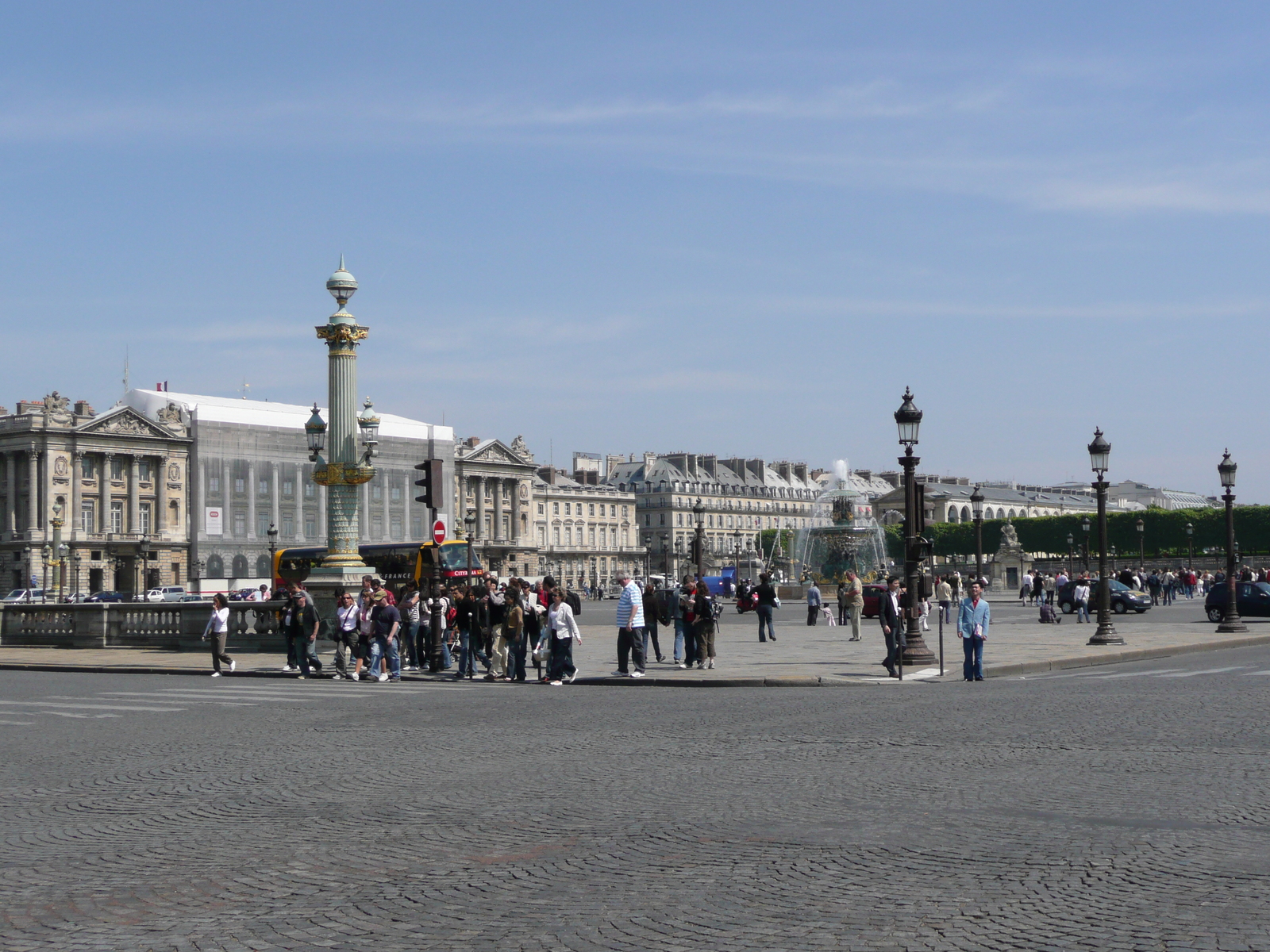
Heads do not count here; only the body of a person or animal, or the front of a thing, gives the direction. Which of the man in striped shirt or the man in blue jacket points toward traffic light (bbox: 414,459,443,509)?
the man in striped shirt

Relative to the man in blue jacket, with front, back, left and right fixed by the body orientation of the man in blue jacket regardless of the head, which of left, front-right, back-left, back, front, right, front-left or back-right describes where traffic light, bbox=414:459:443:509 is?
right

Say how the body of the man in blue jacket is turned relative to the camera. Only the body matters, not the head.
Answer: toward the camera

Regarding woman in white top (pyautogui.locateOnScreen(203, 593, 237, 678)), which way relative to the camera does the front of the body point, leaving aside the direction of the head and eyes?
to the viewer's left

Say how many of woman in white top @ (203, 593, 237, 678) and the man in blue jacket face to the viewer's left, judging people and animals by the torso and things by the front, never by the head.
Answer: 1

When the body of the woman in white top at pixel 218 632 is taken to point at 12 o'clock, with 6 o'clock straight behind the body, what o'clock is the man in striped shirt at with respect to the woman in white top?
The man in striped shirt is roughly at 7 o'clock from the woman in white top.

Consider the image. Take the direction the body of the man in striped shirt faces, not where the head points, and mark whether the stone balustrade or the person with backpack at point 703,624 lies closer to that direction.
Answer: the stone balustrade

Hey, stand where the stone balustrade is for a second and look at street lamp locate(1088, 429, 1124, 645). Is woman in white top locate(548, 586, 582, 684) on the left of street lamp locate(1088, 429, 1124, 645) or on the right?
right

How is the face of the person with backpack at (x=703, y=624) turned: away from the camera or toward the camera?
away from the camera
